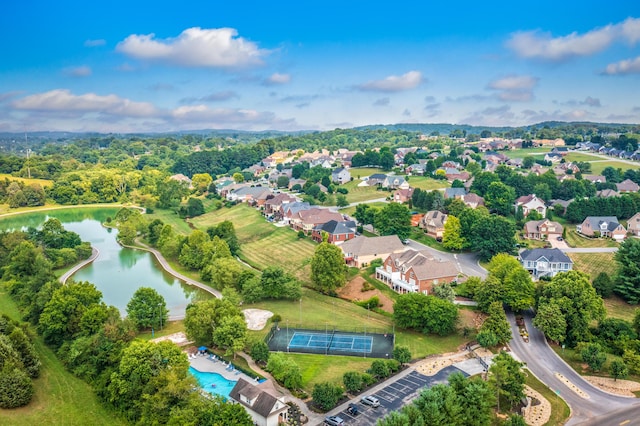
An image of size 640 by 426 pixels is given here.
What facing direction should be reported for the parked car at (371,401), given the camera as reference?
facing away from the viewer and to the left of the viewer

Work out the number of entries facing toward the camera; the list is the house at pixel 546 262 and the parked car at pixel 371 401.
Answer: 1

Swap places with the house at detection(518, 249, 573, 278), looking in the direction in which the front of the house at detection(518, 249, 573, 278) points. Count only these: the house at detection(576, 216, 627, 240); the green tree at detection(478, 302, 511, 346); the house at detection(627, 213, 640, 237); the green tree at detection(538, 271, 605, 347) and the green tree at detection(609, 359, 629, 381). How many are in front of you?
3

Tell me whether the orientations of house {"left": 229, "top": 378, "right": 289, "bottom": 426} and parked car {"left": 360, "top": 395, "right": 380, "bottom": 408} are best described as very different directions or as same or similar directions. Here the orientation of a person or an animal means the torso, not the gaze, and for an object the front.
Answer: very different directions

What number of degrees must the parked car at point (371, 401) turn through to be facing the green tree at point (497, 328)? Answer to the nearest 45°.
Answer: approximately 90° to its right

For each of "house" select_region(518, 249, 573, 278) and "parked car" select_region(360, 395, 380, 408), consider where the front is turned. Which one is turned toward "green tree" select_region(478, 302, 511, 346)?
the house

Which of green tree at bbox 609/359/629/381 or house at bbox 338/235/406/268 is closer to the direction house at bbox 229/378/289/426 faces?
the green tree

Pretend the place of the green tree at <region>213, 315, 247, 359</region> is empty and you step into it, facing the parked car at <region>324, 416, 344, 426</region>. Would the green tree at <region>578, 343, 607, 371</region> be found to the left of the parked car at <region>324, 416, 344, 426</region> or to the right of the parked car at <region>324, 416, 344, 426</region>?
left

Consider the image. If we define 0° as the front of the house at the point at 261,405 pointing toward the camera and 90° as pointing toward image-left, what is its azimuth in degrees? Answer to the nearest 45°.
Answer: approximately 315°

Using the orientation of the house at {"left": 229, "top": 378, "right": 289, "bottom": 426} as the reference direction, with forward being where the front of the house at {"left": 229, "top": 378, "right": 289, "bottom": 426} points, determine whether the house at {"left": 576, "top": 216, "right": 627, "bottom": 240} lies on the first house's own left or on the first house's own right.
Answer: on the first house's own left
